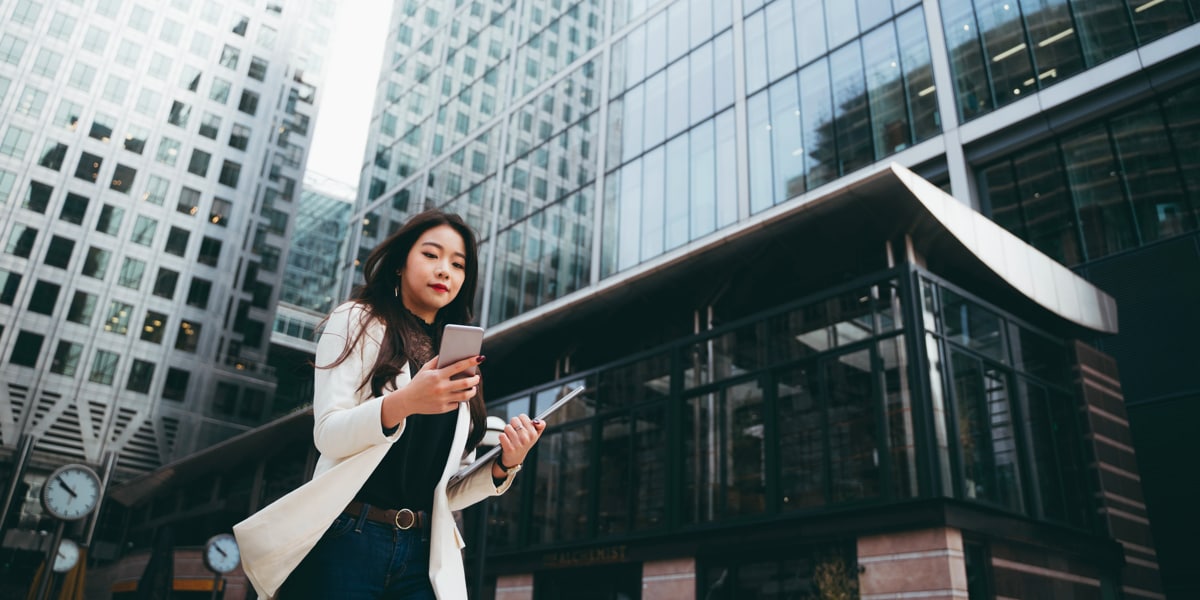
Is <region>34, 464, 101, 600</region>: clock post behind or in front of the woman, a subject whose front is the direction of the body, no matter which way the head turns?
behind

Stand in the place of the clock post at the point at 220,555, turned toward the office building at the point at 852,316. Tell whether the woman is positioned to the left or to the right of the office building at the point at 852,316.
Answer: right

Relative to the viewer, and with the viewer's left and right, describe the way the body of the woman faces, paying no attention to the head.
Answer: facing the viewer and to the right of the viewer

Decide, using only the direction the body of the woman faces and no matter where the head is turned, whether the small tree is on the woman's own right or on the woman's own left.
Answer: on the woman's own left

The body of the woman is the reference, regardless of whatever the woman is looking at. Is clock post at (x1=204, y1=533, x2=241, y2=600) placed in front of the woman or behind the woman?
behind

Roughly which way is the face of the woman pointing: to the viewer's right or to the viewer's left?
to the viewer's right
